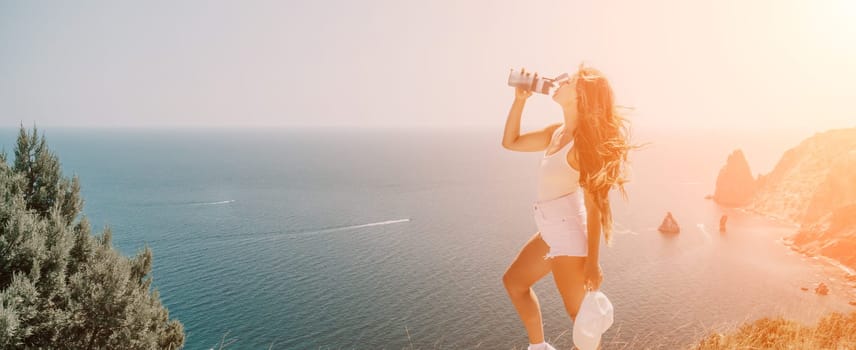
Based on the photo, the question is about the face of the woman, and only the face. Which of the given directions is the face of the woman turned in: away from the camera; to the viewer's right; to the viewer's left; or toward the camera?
to the viewer's left

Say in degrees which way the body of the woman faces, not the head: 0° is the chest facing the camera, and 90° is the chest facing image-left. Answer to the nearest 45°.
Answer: approximately 90°

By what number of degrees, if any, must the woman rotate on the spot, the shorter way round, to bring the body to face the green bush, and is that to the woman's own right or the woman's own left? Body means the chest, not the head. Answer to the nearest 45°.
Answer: approximately 45° to the woman's own right
